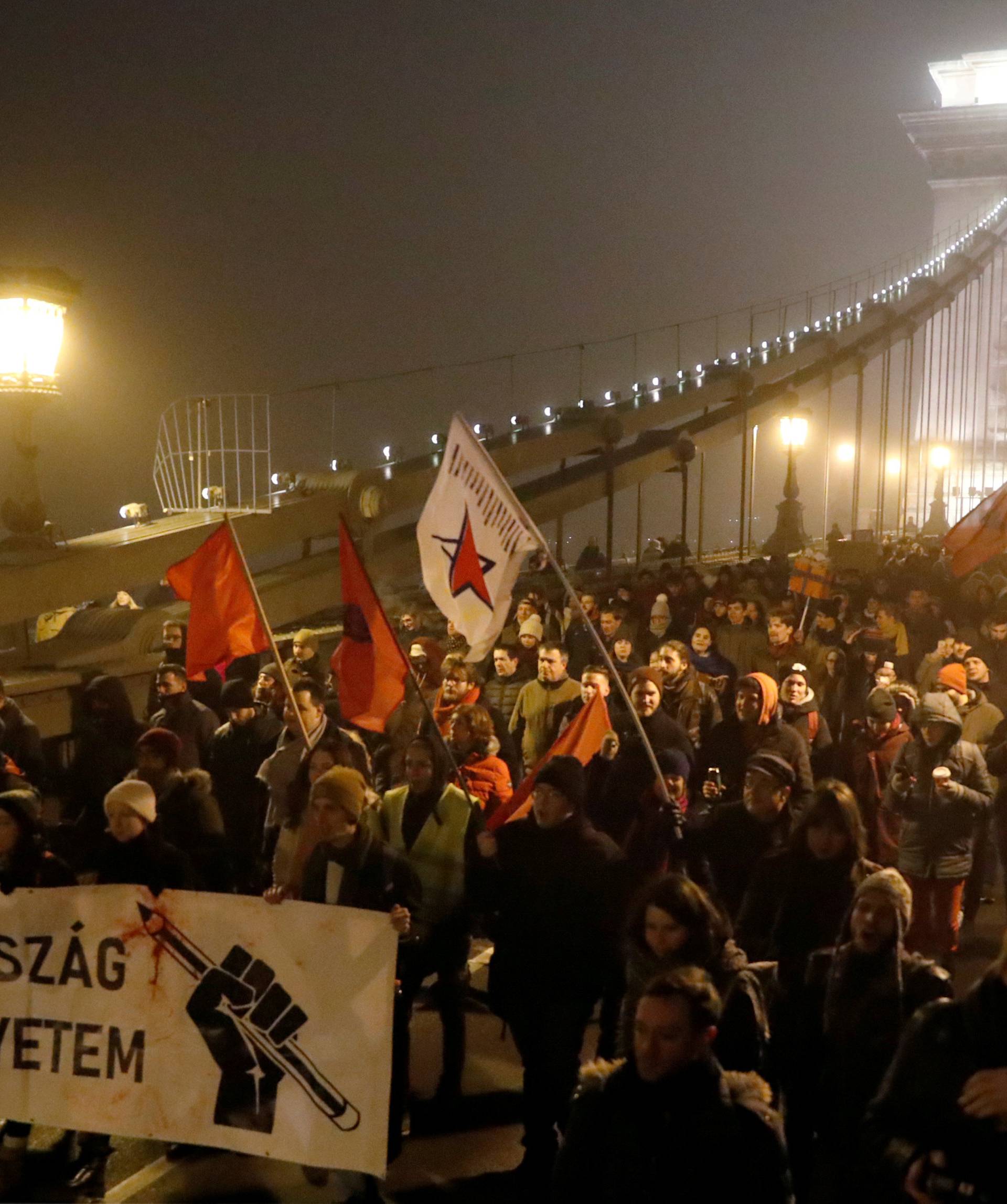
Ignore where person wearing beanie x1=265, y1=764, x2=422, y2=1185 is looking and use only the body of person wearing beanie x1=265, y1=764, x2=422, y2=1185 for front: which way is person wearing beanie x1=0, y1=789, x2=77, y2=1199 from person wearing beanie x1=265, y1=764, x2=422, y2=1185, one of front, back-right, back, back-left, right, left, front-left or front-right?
front-right

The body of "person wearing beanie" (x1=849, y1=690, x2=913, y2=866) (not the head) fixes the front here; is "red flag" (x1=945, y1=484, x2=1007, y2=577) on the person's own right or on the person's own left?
on the person's own left

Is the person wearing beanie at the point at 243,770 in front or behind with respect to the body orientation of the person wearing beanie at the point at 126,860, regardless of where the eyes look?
behind

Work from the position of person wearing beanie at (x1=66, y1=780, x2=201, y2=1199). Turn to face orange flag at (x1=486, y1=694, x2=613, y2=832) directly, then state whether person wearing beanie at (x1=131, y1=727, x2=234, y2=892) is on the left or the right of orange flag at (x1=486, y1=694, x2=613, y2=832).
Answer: left

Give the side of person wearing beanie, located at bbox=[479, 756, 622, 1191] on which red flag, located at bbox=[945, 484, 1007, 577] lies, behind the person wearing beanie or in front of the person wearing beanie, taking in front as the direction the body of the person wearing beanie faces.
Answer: behind

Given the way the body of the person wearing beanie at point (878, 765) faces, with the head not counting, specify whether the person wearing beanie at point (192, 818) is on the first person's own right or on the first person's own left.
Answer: on the first person's own right

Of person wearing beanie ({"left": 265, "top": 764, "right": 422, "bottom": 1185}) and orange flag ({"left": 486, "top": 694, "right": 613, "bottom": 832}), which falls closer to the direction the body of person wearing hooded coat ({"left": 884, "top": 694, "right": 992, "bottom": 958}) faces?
the person wearing beanie

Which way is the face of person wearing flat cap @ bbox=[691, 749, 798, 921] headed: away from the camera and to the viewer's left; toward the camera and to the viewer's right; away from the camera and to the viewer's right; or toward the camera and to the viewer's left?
toward the camera and to the viewer's left

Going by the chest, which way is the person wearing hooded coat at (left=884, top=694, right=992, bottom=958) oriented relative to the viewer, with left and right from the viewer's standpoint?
facing the viewer

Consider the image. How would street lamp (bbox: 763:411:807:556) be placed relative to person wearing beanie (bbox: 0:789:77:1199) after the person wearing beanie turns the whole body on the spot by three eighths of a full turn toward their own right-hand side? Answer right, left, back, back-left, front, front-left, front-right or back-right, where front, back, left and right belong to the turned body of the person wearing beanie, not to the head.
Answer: front-right

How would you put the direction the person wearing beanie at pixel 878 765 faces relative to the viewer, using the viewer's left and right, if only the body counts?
facing the viewer and to the right of the viewer

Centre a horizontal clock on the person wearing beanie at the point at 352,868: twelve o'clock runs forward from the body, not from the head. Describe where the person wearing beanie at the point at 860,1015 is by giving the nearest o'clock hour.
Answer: the person wearing beanie at the point at 860,1015 is roughly at 9 o'clock from the person wearing beanie at the point at 352,868.

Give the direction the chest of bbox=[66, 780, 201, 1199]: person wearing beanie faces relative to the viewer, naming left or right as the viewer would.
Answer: facing the viewer and to the left of the viewer

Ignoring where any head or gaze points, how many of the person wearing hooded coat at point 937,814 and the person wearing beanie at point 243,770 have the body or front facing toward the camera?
2
